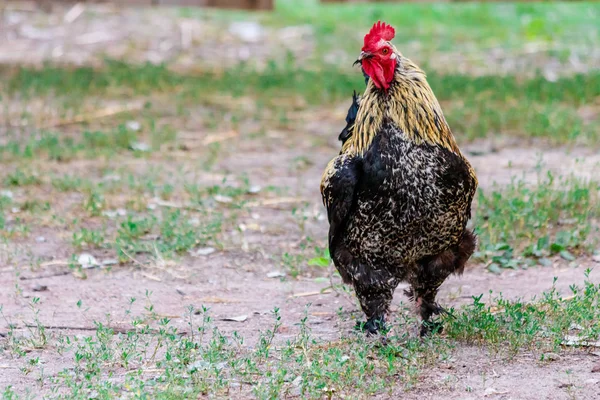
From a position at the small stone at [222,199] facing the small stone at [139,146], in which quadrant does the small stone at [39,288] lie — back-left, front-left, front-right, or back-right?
back-left

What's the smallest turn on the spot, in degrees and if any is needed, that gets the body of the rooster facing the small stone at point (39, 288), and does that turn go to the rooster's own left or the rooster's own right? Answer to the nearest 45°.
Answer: approximately 90° to the rooster's own right

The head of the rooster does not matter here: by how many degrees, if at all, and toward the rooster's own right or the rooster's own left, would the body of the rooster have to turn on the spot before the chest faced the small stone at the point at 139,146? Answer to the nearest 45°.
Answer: approximately 135° to the rooster's own right

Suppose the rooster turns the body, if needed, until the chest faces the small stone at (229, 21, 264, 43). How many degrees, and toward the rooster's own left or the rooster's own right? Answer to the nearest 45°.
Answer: approximately 180°

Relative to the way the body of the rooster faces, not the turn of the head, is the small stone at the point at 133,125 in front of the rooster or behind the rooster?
behind

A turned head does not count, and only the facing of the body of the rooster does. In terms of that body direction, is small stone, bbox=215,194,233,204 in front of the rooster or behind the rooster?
behind

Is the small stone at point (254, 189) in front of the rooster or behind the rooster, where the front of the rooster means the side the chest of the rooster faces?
behind

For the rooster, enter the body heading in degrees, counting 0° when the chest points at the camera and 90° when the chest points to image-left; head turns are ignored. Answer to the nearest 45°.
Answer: approximately 0°

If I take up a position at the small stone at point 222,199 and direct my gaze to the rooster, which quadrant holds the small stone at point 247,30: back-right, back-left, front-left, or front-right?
back-left

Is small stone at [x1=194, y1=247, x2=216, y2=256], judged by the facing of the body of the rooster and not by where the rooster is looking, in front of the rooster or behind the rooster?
behind
